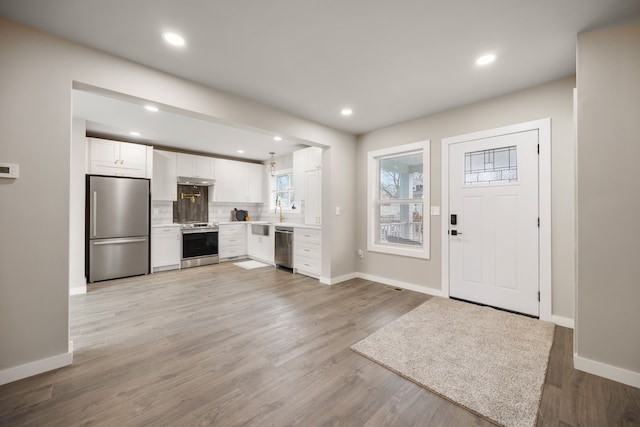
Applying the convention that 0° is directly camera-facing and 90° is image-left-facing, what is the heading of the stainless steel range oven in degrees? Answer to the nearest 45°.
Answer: approximately 0°

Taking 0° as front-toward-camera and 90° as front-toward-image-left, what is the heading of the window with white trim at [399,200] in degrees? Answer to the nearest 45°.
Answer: approximately 45°

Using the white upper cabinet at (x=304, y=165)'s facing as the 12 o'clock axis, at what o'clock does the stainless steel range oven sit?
The stainless steel range oven is roughly at 2 o'clock from the white upper cabinet.

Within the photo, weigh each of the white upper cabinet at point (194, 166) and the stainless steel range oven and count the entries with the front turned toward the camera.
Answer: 2

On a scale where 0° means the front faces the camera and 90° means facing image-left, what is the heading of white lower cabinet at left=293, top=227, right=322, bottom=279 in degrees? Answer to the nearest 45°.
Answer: approximately 45°

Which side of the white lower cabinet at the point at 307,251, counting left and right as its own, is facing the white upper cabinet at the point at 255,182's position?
right

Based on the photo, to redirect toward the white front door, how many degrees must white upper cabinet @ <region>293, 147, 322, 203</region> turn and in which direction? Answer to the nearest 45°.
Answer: approximately 90° to its left

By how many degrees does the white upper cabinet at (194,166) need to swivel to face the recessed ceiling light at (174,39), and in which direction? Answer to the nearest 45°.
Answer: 0° — it already faces it
